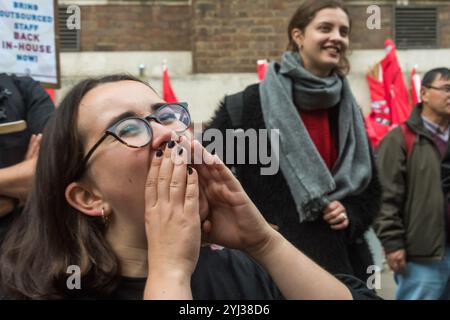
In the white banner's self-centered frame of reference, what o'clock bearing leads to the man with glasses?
The man with glasses is roughly at 9 o'clock from the white banner.

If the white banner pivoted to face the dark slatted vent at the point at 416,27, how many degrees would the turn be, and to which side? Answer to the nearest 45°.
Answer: approximately 135° to its left

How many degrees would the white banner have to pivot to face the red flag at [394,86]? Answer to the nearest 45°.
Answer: approximately 135° to its left

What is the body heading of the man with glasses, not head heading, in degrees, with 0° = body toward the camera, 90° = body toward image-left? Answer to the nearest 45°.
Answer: approximately 315°

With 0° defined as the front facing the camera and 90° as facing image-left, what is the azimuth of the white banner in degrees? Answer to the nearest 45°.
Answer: approximately 0°

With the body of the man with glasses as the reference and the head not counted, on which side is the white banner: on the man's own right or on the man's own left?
on the man's own right

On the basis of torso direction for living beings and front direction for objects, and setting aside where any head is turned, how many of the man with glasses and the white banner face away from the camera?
0

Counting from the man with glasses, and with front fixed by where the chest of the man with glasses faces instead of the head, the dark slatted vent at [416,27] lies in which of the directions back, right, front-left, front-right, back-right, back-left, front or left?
back-left
